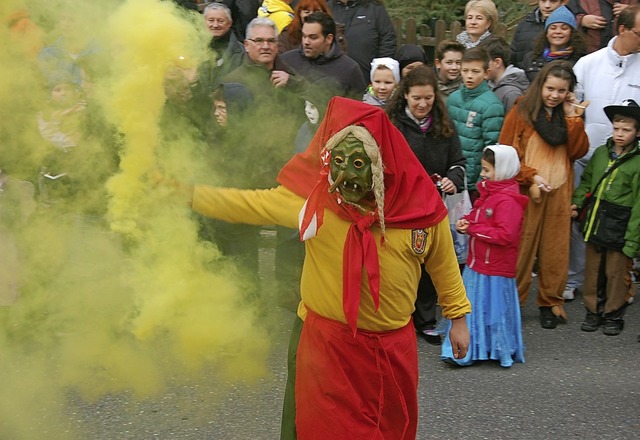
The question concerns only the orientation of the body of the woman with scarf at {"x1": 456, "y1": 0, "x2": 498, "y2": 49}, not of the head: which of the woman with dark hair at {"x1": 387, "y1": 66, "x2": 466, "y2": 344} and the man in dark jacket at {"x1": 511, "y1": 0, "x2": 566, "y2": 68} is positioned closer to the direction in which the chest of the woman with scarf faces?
the woman with dark hair

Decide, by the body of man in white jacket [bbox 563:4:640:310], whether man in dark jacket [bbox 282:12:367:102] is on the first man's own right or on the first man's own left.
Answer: on the first man's own right

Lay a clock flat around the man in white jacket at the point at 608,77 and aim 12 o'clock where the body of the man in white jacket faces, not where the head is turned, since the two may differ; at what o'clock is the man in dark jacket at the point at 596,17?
The man in dark jacket is roughly at 7 o'clock from the man in white jacket.

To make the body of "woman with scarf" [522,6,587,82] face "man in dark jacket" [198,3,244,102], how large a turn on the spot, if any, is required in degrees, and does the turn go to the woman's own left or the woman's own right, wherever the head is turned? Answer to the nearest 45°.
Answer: approximately 45° to the woman's own right

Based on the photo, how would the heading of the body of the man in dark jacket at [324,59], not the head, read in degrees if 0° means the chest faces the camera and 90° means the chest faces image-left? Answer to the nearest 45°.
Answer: approximately 45°

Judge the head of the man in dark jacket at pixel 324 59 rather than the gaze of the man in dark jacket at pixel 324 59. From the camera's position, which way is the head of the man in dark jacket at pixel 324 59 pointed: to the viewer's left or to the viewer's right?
to the viewer's left

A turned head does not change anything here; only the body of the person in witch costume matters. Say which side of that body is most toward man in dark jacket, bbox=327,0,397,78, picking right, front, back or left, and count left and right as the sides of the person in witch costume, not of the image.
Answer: back

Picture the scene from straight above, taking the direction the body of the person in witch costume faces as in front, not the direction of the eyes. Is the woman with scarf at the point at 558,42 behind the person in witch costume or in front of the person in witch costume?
behind
